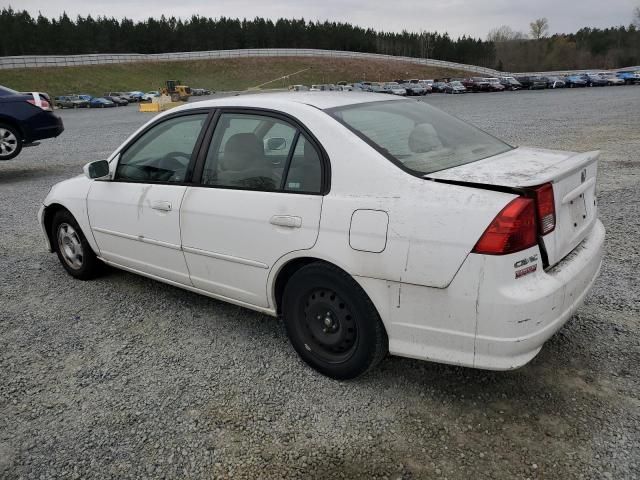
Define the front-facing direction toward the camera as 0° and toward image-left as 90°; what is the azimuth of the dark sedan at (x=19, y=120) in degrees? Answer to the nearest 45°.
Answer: approximately 90°

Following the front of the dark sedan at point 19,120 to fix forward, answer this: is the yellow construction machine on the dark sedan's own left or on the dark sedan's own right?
on the dark sedan's own right

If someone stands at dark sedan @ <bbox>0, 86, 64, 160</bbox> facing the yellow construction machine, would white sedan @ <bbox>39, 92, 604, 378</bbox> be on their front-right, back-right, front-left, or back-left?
back-right

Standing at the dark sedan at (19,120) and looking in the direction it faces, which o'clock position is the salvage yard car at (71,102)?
The salvage yard car is roughly at 3 o'clock from the dark sedan.

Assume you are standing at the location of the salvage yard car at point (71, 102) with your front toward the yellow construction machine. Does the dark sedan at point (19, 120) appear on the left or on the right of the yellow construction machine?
right

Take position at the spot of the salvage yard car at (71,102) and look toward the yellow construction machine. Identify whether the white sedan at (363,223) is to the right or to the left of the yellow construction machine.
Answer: right

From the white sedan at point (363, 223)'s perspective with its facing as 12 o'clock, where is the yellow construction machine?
The yellow construction machine is roughly at 1 o'clock from the white sedan.

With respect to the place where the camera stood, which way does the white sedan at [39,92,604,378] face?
facing away from the viewer and to the left of the viewer
